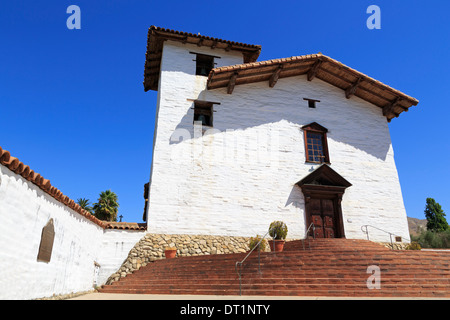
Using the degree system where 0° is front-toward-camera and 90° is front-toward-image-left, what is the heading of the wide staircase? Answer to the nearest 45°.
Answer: approximately 0°

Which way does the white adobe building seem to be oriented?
toward the camera

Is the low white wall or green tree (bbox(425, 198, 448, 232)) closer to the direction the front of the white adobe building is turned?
the low white wall

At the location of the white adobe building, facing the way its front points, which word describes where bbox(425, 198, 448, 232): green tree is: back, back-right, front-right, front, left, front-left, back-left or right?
back-left

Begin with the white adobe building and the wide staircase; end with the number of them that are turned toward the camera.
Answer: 2

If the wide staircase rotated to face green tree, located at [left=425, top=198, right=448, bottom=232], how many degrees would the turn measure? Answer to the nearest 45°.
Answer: approximately 135° to its left

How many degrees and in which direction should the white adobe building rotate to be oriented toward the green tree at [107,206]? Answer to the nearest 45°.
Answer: approximately 135° to its right

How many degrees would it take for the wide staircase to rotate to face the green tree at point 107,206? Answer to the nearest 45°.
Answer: approximately 135° to its right

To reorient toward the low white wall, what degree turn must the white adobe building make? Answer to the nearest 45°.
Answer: approximately 45° to its right

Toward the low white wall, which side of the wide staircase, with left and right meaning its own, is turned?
right
